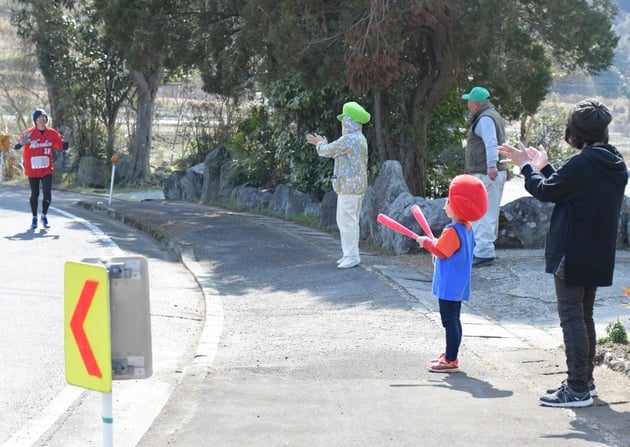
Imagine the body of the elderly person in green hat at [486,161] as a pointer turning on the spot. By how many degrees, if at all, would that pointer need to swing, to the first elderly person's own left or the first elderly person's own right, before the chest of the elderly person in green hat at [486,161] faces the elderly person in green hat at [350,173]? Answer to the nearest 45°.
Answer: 0° — they already face them

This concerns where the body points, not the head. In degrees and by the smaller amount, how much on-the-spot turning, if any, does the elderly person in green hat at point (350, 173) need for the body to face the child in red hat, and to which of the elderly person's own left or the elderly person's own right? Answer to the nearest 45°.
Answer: approximately 90° to the elderly person's own left

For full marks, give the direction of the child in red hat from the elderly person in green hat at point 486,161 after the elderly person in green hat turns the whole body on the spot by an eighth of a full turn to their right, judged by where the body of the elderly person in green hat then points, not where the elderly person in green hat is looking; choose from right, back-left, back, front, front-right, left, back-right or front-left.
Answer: back-left

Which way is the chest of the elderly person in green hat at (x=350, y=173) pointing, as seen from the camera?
to the viewer's left

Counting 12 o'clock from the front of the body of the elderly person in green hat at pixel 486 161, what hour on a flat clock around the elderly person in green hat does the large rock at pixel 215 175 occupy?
The large rock is roughly at 2 o'clock from the elderly person in green hat.

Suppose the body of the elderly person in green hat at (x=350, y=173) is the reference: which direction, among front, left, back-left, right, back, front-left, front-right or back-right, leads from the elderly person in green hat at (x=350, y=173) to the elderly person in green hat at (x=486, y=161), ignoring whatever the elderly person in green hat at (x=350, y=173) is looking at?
back

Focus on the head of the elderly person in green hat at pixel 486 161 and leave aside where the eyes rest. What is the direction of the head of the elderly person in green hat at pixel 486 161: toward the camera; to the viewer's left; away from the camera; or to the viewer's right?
to the viewer's left

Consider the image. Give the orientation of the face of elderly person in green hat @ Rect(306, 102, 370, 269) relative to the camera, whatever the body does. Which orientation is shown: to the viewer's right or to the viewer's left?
to the viewer's left

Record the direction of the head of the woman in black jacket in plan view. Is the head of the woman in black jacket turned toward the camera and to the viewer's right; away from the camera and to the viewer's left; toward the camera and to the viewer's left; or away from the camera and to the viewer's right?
away from the camera and to the viewer's left

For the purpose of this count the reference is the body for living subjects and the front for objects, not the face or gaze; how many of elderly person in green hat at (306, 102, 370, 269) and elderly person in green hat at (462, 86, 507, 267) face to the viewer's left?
2

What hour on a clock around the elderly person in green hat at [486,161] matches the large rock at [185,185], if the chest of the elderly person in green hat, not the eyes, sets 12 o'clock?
The large rock is roughly at 2 o'clock from the elderly person in green hat.

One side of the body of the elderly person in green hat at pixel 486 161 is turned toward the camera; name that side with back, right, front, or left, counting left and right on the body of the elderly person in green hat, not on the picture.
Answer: left

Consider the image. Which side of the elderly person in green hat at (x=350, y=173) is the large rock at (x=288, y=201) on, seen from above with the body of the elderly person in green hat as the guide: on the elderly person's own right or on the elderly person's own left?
on the elderly person's own right

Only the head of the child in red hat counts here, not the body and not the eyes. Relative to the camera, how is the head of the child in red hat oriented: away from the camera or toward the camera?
away from the camera
